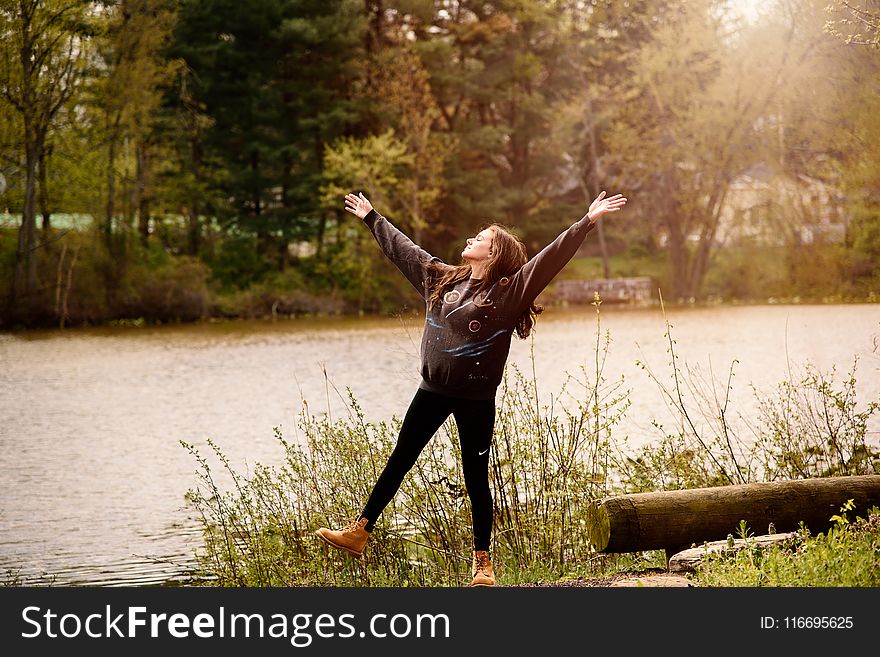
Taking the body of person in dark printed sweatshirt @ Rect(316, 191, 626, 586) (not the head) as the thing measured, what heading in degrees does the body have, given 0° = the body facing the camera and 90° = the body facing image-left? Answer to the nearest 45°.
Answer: approximately 0°

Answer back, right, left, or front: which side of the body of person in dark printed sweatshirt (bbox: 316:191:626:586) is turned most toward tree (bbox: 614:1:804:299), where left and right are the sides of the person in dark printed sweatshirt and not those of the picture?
back

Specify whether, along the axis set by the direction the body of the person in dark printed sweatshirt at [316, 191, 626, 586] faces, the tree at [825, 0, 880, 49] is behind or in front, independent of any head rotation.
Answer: behind

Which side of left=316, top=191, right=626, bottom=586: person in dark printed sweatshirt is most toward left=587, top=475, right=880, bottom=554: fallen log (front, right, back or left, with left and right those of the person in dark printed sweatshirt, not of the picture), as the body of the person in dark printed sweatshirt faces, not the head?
left

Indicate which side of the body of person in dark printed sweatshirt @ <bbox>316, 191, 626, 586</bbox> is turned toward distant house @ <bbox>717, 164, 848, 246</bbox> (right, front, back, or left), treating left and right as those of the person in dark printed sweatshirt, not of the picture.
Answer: back

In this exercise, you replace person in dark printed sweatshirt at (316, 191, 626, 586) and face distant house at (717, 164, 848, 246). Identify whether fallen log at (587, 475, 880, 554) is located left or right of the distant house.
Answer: right
